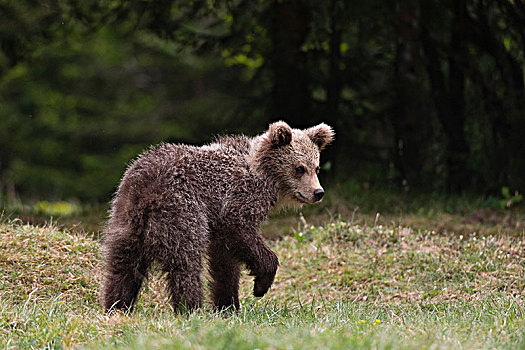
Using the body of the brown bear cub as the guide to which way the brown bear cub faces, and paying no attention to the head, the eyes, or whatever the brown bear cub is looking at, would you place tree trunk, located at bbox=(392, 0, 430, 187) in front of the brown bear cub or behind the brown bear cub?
in front

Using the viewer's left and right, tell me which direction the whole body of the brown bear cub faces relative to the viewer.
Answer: facing away from the viewer and to the right of the viewer
